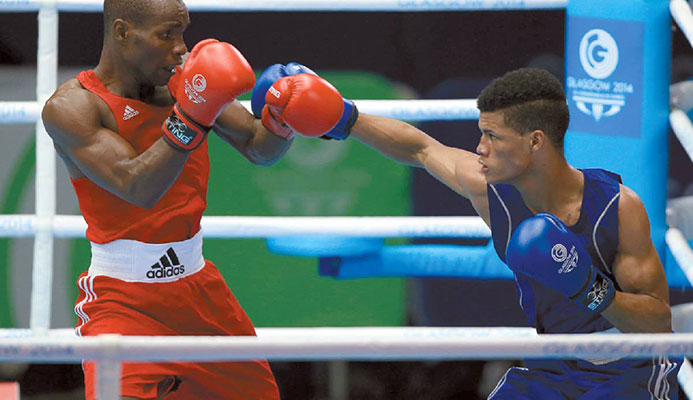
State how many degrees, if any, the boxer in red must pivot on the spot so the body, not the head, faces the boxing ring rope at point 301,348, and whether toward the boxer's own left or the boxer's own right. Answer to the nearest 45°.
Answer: approximately 45° to the boxer's own right

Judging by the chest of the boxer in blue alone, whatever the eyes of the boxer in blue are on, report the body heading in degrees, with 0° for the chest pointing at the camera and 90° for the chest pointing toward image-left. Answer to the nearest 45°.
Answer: approximately 45°

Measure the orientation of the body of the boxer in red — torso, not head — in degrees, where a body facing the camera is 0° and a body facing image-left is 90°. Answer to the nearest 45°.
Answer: approximately 315°
